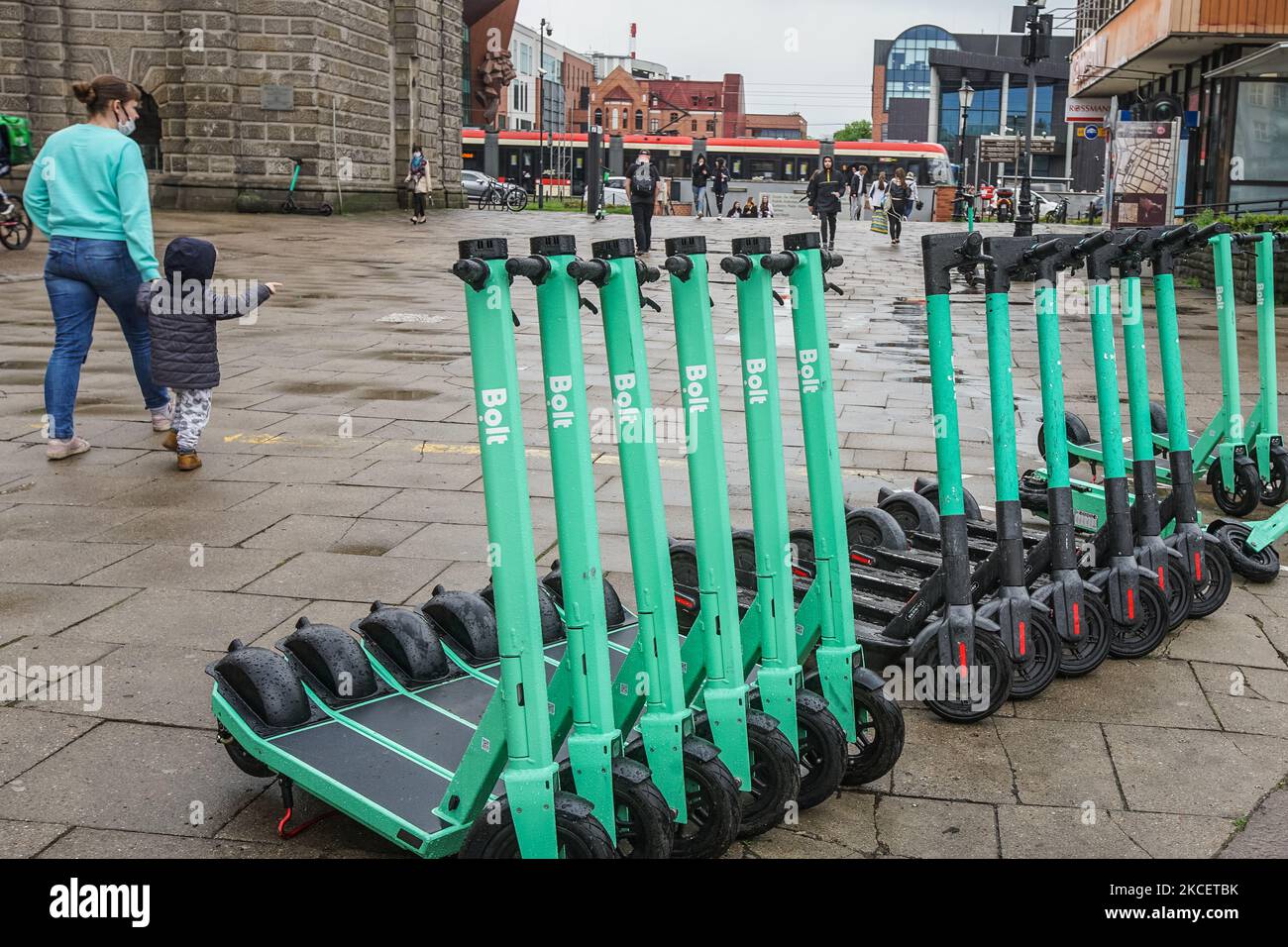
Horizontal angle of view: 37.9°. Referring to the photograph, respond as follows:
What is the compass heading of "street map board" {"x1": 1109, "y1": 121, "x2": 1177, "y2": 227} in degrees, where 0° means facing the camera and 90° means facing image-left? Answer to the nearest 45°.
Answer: approximately 0°

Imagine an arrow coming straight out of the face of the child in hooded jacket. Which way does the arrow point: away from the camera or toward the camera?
away from the camera

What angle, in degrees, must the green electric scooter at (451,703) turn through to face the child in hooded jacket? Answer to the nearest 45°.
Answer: approximately 135° to its left

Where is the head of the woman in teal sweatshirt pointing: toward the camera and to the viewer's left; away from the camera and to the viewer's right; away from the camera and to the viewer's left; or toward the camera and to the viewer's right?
away from the camera and to the viewer's right

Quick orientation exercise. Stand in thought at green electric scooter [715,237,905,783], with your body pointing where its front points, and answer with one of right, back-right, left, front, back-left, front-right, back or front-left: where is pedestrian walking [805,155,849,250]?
back-left

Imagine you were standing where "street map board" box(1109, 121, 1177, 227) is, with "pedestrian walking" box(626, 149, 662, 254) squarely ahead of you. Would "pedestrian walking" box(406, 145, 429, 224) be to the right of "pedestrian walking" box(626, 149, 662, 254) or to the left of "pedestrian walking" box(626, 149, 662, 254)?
right

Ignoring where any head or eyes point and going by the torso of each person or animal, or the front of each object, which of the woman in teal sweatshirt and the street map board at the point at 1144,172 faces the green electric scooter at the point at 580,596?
the street map board

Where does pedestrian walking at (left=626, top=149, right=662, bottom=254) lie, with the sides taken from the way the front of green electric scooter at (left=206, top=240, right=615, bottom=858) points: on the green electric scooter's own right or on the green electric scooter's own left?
on the green electric scooter's own left

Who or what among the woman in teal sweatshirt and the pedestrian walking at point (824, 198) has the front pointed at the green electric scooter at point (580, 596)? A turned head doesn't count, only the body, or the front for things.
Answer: the pedestrian walking

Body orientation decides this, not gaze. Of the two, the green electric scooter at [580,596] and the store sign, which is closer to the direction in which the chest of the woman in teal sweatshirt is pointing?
the store sign
